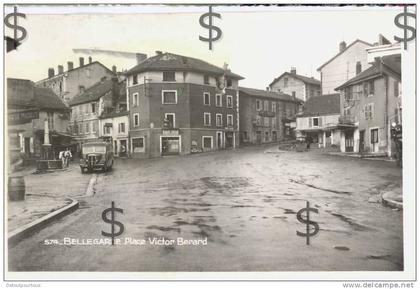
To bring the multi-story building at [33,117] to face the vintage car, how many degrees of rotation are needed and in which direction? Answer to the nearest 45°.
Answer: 0° — it already faces it

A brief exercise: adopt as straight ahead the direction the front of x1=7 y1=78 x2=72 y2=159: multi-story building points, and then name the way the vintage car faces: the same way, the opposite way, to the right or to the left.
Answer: to the right

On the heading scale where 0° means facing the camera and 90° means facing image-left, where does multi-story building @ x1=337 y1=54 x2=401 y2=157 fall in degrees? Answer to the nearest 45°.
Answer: approximately 45°

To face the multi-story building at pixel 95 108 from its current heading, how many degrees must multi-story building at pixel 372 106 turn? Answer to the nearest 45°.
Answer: approximately 45° to its right

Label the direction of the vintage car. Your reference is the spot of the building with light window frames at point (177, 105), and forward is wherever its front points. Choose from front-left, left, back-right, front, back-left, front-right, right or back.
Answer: right

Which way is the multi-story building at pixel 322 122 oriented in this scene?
toward the camera

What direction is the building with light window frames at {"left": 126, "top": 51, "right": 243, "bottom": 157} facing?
toward the camera

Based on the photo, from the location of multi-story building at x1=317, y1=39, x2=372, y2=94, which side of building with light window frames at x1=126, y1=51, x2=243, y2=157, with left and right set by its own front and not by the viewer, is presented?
left

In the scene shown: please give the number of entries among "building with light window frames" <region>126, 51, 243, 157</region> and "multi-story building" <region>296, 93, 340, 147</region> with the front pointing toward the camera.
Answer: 2

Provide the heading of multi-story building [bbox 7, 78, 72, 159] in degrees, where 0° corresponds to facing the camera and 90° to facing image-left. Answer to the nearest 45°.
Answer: approximately 315°

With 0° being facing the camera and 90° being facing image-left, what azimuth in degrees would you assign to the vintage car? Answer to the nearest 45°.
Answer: approximately 45°

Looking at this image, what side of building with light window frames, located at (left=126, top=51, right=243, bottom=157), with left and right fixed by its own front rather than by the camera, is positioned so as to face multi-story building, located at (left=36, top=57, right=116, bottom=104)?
right

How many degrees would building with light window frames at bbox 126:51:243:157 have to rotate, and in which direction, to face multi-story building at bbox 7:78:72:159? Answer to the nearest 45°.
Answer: approximately 90° to its right

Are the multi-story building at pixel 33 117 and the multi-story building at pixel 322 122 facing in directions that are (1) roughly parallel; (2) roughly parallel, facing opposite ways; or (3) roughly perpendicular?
roughly perpendicular
